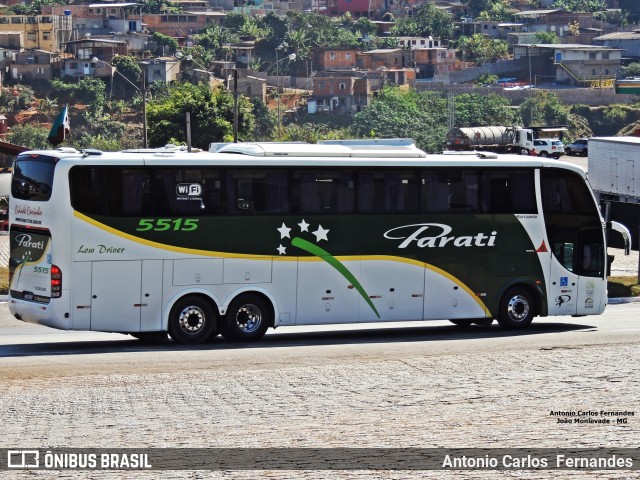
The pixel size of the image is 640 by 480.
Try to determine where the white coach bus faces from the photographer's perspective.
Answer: facing away from the viewer and to the right of the viewer
